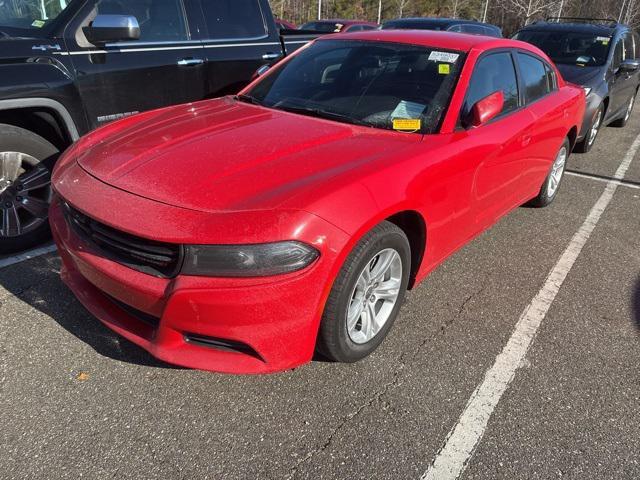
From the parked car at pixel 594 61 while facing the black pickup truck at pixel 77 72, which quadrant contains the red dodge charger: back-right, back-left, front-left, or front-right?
front-left

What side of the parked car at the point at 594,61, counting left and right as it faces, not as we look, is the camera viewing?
front

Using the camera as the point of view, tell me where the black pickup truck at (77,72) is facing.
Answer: facing the viewer and to the left of the viewer

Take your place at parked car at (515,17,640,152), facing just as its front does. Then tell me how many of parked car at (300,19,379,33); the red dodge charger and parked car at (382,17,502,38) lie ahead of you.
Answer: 1

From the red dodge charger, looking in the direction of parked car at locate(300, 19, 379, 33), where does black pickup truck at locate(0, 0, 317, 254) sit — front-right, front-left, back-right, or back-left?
front-left

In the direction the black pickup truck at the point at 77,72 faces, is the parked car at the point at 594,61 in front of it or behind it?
behind

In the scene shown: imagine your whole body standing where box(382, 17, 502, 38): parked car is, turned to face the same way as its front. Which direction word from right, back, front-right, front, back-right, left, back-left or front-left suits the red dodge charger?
front-left

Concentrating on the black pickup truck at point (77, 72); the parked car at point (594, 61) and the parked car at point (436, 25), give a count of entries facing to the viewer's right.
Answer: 0

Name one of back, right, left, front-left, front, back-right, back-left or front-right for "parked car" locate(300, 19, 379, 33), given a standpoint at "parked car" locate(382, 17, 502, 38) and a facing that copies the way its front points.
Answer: right

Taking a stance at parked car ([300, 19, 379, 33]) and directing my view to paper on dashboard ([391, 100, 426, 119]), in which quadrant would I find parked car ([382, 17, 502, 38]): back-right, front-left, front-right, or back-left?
front-left

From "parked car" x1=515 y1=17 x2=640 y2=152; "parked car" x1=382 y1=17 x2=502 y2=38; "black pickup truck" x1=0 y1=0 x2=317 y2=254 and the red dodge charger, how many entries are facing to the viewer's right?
0

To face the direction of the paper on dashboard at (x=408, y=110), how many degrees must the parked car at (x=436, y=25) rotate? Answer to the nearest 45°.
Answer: approximately 45° to its left
